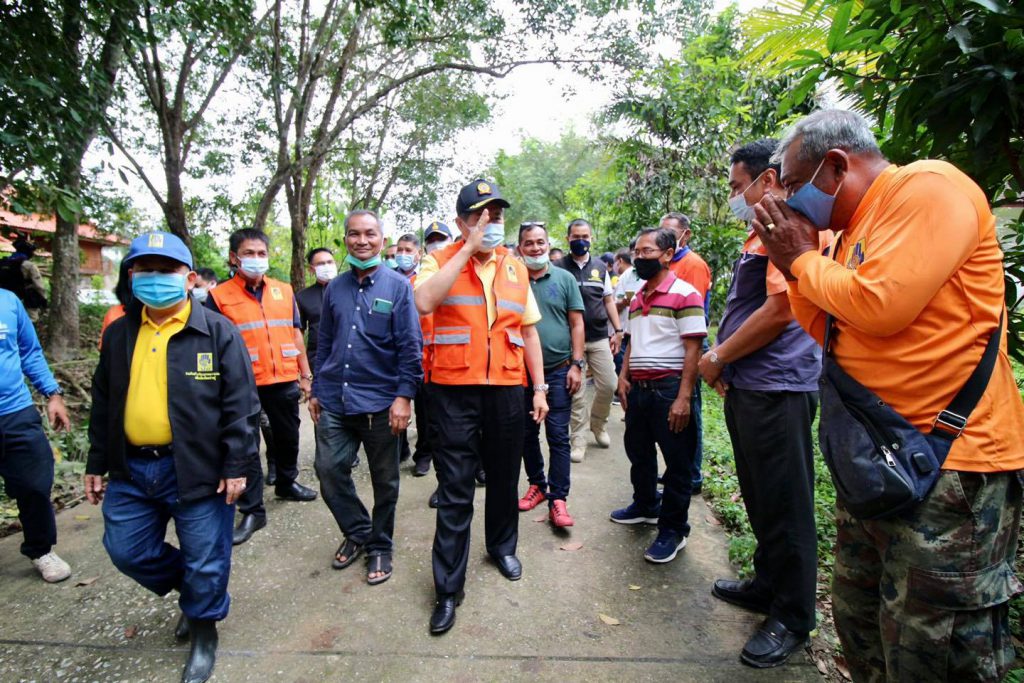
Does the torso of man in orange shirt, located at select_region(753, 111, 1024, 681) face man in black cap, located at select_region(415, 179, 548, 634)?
yes

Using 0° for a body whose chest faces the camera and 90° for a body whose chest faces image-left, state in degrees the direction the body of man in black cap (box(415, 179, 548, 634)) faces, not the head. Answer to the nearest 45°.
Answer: approximately 0°

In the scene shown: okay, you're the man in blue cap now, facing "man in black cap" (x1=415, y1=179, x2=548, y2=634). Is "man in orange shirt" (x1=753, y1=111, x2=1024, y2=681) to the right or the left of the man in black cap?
right

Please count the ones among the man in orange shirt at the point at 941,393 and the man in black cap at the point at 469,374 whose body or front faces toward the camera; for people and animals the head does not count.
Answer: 1

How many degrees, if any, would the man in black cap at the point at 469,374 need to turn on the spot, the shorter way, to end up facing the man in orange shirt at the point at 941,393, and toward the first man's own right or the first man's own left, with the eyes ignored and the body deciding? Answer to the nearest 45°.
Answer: approximately 45° to the first man's own left

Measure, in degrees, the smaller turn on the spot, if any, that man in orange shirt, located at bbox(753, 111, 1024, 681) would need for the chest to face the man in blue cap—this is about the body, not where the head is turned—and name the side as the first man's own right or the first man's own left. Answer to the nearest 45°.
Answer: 0° — they already face them

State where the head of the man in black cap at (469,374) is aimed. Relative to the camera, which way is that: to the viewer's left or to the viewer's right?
to the viewer's right

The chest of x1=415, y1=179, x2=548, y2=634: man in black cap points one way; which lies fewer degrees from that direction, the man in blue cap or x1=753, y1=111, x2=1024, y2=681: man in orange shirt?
the man in orange shirt

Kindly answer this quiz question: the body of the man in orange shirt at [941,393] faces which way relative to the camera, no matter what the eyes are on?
to the viewer's left
